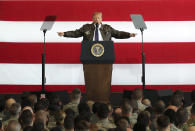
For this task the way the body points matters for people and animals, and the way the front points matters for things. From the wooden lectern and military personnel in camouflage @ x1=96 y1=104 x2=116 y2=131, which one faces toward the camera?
the wooden lectern

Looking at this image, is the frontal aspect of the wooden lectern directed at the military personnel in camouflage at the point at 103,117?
yes

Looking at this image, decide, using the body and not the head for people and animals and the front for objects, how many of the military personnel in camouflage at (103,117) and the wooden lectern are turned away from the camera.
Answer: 1

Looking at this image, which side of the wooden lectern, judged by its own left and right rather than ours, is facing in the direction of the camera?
front

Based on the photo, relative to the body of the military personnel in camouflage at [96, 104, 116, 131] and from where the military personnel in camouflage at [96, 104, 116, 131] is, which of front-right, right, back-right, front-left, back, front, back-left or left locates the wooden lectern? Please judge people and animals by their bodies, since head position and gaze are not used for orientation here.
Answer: front

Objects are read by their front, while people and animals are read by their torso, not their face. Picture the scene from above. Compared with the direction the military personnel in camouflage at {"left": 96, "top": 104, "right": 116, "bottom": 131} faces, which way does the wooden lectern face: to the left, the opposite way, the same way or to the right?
the opposite way

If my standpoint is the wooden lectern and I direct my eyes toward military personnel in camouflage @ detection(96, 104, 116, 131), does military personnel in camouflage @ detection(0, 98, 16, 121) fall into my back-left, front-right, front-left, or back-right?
front-right

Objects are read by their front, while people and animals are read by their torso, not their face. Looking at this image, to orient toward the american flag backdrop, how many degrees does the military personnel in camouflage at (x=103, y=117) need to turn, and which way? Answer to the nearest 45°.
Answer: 0° — they already face it

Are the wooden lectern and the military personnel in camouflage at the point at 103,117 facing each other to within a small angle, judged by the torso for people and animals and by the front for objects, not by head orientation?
yes

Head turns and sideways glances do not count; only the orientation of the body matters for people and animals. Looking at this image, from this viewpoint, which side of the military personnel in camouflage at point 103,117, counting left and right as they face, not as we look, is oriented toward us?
back

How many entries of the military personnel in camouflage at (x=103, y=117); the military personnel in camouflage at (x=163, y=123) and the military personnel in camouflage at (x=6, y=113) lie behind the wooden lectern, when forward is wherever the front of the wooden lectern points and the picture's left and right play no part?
0

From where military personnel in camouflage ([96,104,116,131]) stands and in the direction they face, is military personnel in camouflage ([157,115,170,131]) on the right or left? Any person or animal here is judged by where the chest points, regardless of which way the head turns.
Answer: on their right

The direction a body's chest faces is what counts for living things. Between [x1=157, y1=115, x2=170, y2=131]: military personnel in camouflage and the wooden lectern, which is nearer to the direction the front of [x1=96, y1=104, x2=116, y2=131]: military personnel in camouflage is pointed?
the wooden lectern

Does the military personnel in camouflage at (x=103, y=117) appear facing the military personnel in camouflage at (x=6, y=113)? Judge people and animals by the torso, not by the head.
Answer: no

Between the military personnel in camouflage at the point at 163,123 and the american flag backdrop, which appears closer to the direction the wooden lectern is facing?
the military personnel in camouflage
